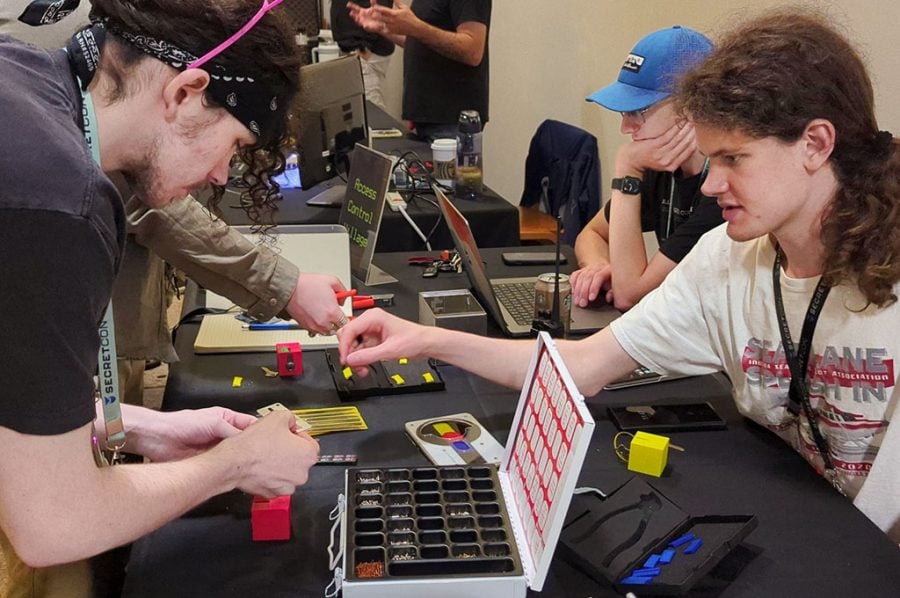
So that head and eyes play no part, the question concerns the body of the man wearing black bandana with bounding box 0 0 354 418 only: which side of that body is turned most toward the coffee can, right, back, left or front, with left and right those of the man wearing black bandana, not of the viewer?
front

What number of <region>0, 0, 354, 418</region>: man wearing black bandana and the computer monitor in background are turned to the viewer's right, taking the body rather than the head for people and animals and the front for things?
1

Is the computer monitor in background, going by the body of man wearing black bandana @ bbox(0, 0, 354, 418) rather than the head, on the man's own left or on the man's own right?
on the man's own left

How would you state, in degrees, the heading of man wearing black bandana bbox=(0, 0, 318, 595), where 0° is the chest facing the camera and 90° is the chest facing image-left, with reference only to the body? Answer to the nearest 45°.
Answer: approximately 270°

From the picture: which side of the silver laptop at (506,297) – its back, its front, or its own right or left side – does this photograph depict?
right

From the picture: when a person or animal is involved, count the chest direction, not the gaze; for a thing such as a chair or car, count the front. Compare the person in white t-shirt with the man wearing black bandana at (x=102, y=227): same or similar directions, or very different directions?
very different directions

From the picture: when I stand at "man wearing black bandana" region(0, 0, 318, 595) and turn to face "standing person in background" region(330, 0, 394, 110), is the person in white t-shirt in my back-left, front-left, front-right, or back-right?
front-right

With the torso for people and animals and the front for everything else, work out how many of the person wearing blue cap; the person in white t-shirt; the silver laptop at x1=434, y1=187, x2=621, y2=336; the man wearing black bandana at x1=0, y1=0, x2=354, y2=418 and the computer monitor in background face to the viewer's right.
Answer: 2

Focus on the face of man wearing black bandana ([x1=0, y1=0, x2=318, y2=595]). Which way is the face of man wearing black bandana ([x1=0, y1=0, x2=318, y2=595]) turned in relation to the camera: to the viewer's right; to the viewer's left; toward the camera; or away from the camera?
to the viewer's right

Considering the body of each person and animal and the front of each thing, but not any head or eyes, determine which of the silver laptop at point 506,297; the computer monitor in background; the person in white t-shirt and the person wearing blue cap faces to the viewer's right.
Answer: the silver laptop

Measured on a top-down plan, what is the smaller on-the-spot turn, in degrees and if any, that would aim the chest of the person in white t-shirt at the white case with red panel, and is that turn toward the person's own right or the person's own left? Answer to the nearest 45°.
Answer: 0° — they already face it
